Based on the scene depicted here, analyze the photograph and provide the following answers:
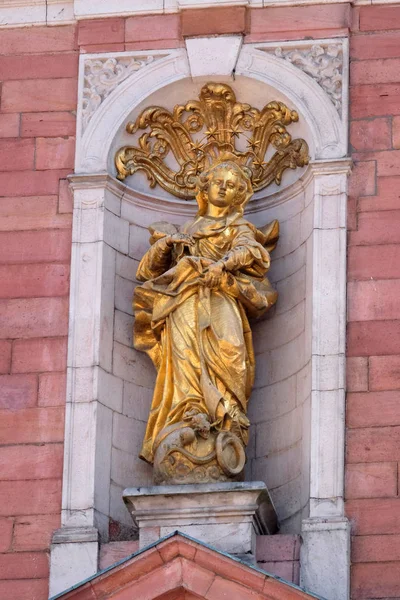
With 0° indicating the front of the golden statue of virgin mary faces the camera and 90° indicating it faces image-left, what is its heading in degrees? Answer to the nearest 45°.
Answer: approximately 0°

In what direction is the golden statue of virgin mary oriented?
toward the camera
